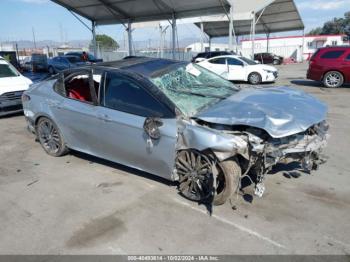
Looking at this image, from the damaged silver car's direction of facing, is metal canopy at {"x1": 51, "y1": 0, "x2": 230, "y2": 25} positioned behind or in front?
behind

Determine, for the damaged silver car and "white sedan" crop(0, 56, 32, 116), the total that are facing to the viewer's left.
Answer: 0

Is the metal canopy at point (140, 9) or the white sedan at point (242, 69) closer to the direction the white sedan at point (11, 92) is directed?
the white sedan

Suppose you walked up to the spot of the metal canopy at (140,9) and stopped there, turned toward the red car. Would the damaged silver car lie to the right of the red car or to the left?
right

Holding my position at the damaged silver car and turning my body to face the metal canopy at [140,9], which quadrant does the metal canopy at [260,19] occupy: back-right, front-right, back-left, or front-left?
front-right

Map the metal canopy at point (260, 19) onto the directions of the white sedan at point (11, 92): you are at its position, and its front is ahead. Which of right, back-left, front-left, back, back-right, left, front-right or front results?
left

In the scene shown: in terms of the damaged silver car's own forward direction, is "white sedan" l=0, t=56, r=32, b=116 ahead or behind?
behind

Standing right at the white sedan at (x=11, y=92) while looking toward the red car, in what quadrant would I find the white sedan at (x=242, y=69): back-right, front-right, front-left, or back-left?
front-left

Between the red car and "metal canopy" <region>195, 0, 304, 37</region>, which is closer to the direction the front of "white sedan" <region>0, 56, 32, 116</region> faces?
the red car

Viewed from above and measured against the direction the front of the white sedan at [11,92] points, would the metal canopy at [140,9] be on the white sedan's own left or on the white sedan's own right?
on the white sedan's own left

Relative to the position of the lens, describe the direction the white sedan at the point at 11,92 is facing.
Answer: facing the viewer and to the right of the viewer
